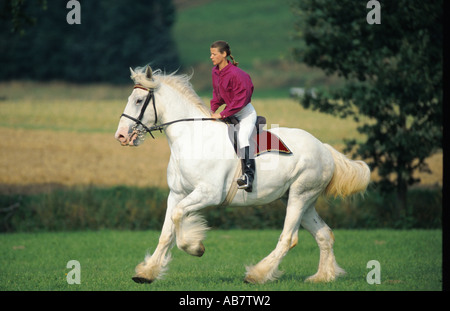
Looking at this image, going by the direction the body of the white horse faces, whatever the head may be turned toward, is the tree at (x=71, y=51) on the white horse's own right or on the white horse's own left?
on the white horse's own right

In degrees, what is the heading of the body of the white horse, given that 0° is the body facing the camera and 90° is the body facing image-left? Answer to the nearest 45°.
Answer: approximately 90°

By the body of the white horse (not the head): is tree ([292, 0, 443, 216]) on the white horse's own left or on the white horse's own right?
on the white horse's own right

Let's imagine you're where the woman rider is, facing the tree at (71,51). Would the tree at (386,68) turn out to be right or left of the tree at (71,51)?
right
